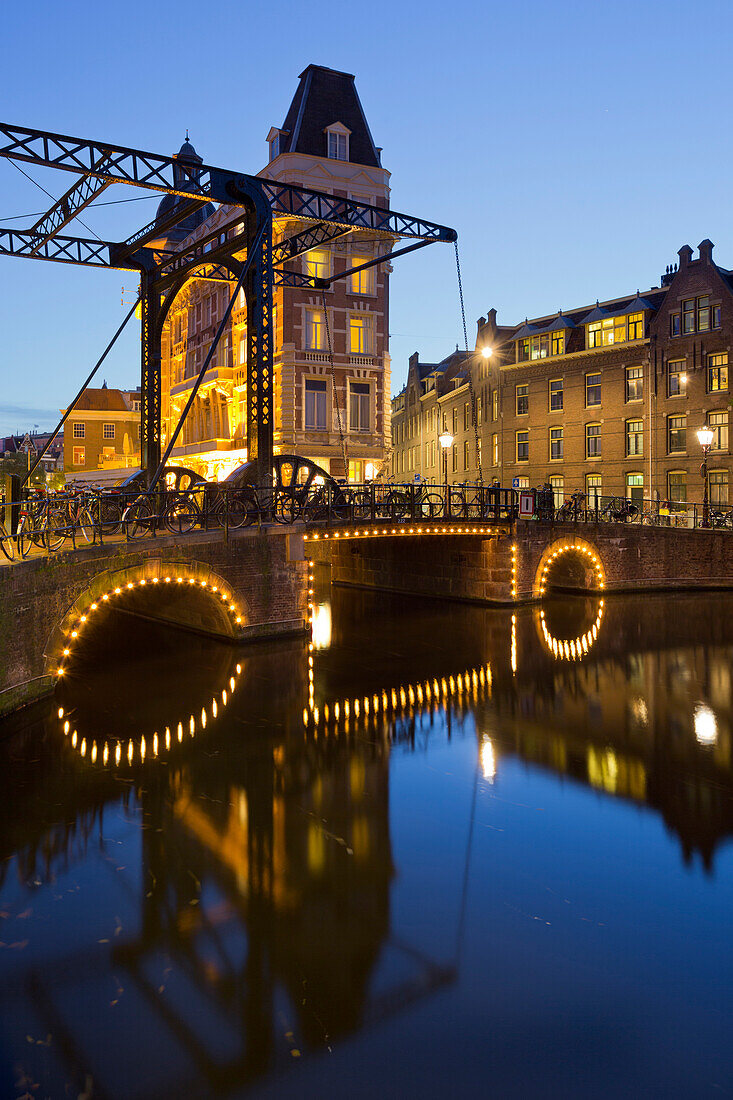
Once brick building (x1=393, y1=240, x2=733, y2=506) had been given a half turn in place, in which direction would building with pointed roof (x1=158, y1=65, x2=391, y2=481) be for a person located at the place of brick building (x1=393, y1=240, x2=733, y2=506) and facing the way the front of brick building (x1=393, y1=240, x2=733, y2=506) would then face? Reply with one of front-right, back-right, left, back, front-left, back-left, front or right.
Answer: back

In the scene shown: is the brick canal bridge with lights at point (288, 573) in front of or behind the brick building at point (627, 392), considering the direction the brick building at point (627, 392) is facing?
in front

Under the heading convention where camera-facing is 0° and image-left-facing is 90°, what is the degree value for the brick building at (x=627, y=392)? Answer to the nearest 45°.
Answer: approximately 45°
